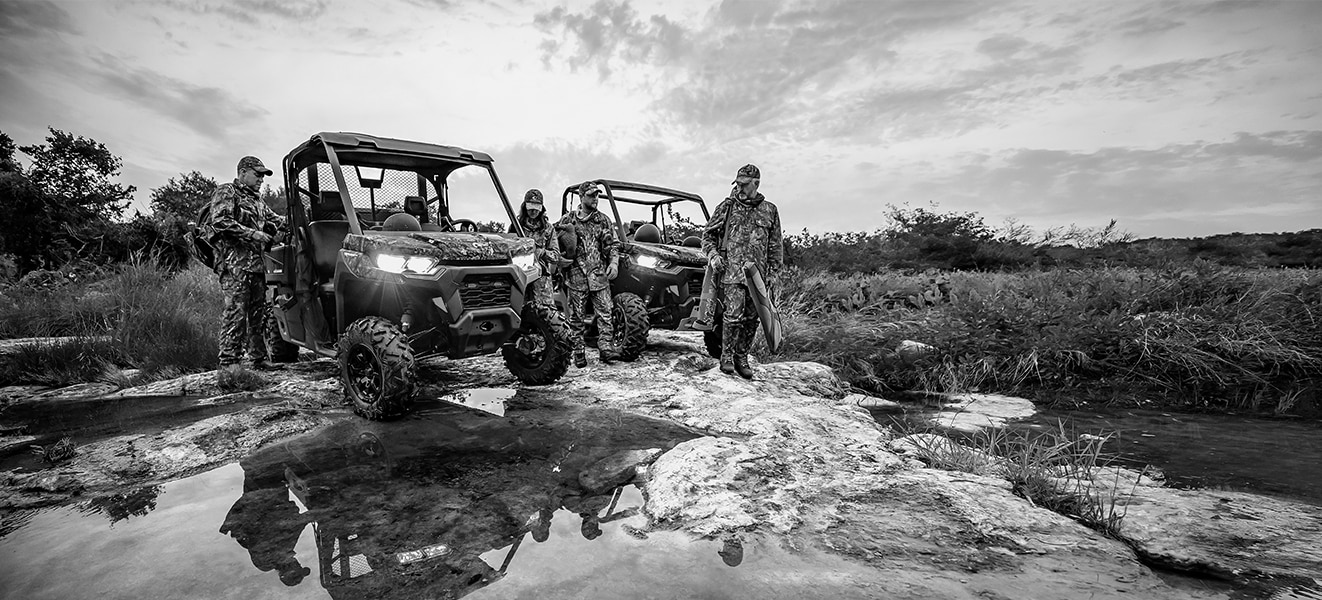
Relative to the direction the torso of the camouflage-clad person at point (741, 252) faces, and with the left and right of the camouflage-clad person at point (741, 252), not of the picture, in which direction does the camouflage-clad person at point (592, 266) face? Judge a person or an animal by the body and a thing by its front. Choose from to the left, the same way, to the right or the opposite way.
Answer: the same way

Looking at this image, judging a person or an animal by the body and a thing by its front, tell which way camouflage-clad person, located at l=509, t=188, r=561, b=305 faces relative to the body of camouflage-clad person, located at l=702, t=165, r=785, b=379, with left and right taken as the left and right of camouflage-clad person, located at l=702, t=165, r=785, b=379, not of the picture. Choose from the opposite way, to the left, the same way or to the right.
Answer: the same way

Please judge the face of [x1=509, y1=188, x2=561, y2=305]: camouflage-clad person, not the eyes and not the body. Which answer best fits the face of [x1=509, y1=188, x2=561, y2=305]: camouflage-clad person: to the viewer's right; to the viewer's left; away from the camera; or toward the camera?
toward the camera

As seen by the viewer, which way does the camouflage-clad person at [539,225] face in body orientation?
toward the camera

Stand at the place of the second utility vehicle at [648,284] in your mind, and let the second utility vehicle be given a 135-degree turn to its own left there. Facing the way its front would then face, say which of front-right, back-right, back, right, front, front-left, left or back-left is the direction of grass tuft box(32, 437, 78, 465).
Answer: back-left

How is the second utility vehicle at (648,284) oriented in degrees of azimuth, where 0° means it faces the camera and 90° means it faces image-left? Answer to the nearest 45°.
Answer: approximately 315°

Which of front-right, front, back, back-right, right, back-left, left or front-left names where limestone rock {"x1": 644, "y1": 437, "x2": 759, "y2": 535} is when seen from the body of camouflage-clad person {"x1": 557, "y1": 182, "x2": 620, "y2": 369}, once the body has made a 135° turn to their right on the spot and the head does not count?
back-left

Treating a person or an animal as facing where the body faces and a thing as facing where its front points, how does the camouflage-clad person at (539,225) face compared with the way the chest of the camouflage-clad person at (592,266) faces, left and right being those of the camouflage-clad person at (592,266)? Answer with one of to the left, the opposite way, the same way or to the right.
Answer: the same way

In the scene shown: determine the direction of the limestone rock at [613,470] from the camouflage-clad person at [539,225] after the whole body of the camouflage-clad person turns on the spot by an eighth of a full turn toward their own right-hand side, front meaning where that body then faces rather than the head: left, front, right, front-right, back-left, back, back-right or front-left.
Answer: front-left

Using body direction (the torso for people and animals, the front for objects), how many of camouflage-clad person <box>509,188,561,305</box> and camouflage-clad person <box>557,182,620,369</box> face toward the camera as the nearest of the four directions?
2

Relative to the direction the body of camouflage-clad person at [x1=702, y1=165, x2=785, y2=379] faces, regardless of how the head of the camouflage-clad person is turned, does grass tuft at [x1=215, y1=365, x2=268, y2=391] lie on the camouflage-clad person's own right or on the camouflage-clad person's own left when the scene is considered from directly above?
on the camouflage-clad person's own right

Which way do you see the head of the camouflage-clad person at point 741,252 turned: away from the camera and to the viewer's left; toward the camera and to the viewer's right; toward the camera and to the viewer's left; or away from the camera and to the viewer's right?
toward the camera and to the viewer's left

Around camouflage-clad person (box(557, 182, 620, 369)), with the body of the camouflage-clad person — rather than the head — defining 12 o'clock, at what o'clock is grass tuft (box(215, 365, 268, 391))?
The grass tuft is roughly at 2 o'clock from the camouflage-clad person.

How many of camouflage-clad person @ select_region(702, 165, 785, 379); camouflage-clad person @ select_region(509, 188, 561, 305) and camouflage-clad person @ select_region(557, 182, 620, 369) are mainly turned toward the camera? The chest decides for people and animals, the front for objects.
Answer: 3

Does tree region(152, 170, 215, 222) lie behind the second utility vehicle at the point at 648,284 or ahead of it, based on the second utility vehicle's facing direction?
behind

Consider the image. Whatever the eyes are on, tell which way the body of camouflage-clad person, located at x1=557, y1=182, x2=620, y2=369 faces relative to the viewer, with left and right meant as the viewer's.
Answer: facing the viewer
